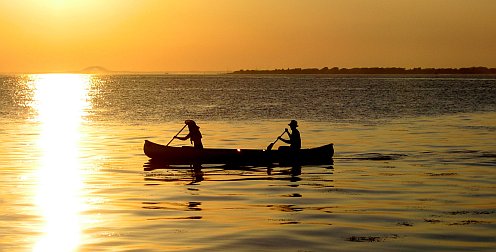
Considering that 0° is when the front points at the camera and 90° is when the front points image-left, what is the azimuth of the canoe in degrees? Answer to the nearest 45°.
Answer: approximately 90°
